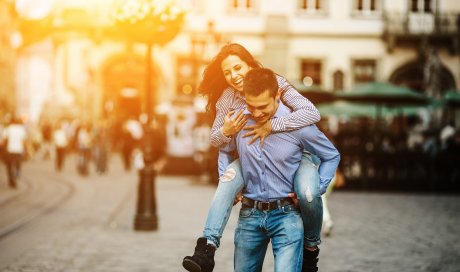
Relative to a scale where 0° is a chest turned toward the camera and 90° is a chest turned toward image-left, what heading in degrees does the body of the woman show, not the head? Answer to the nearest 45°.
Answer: approximately 0°

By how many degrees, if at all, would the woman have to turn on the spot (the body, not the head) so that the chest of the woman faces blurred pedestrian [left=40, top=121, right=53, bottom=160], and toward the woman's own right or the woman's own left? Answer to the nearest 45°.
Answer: approximately 180°

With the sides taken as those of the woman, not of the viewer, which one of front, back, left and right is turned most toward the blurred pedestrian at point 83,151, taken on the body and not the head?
back

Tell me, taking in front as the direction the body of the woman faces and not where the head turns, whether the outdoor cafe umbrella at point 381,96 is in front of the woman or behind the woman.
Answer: behind

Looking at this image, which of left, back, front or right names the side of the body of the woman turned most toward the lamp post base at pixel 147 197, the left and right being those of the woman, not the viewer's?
back

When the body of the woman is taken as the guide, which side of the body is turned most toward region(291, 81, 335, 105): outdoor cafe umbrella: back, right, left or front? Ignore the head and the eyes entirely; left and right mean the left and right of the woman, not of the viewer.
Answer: back

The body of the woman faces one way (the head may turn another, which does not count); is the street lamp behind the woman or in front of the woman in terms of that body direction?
behind

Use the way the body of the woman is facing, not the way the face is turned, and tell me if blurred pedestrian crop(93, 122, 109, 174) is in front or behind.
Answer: behind

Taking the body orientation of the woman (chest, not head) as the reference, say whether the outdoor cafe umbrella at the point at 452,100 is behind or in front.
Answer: behind

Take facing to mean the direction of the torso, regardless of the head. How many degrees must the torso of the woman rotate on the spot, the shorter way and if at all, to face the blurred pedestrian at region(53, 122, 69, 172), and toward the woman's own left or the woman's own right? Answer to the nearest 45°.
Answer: approximately 180°

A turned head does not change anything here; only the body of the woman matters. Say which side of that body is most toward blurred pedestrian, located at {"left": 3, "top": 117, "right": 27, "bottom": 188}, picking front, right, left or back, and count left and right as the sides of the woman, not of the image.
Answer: back
